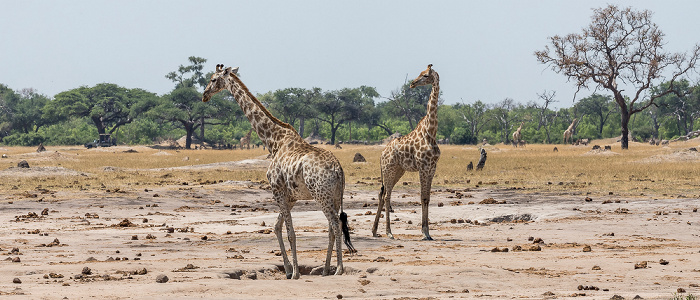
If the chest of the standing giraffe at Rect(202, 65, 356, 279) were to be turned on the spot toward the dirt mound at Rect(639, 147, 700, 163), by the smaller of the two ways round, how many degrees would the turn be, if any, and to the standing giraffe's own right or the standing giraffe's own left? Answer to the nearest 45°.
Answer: approximately 135° to the standing giraffe's own right

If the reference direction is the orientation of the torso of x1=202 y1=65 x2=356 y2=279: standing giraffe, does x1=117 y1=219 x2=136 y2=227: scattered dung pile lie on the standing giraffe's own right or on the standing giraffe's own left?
on the standing giraffe's own right

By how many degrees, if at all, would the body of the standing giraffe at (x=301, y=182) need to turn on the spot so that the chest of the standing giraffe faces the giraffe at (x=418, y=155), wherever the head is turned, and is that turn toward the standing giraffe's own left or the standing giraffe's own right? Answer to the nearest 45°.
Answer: approximately 135° to the standing giraffe's own right

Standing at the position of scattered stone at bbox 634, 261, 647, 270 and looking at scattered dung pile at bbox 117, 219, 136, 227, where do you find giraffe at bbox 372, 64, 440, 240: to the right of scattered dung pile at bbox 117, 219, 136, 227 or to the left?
right

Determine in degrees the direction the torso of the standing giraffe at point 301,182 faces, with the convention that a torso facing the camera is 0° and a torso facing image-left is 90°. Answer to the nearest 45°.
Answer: approximately 90°

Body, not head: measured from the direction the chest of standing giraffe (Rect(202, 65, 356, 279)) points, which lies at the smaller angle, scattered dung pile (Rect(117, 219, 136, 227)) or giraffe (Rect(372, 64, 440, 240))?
the scattered dung pile

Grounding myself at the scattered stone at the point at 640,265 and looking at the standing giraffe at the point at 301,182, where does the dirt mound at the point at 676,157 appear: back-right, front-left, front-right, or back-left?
back-right

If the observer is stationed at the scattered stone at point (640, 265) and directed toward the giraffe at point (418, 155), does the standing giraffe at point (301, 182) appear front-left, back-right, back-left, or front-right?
front-left
